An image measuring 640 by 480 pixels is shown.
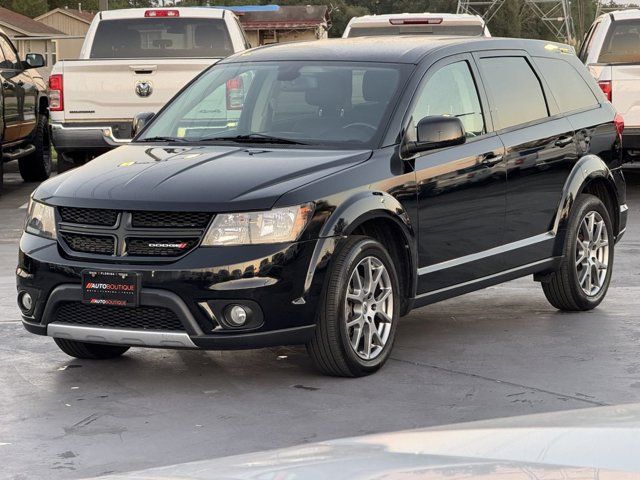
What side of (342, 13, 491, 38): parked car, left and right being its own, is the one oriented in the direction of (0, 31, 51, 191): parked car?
left

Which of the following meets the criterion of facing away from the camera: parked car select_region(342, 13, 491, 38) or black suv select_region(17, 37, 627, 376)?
the parked car

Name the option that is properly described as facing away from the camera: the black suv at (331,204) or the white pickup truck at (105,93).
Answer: the white pickup truck

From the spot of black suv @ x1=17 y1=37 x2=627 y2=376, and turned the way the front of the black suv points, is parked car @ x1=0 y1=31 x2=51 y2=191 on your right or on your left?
on your right

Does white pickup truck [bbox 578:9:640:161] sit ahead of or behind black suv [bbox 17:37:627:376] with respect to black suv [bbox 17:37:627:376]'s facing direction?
behind

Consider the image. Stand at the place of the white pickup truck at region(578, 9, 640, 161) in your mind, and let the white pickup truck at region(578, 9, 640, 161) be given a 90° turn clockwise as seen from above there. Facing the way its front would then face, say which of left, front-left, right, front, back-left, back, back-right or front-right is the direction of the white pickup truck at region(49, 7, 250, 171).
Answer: back-right

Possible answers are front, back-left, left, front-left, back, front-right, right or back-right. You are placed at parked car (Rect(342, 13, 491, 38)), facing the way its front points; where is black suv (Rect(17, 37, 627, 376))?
back

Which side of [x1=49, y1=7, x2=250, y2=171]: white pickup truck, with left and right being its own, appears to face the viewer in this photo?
back

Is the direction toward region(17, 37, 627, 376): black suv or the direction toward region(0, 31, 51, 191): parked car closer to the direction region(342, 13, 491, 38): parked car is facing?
the parked car

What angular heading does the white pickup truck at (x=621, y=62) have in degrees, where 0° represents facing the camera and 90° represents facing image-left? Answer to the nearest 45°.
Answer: approximately 180°

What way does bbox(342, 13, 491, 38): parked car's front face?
away from the camera
